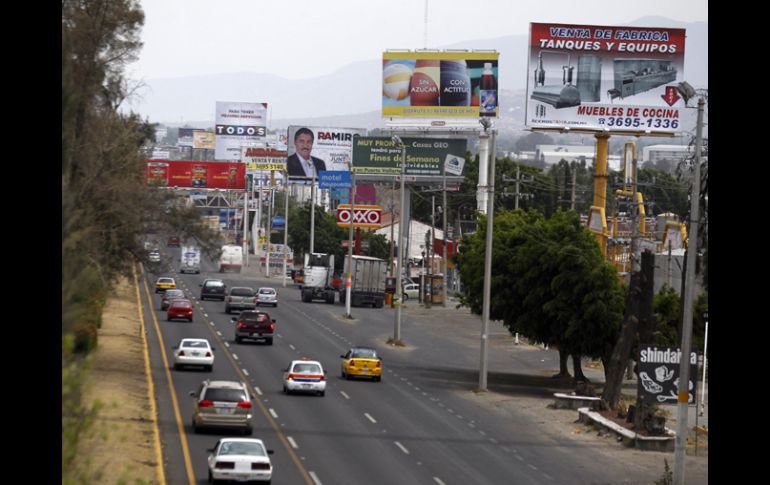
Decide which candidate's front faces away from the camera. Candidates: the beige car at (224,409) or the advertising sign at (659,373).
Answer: the beige car

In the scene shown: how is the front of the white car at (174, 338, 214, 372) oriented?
away from the camera

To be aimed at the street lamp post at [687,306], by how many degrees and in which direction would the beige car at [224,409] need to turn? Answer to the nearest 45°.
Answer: approximately 90° to its right

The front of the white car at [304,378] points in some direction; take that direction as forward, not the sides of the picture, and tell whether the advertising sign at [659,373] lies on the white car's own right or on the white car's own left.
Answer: on the white car's own right

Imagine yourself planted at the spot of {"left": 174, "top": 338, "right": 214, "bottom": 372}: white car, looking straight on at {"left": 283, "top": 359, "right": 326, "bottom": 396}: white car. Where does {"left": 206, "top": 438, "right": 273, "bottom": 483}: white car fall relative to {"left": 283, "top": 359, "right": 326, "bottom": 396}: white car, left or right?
right

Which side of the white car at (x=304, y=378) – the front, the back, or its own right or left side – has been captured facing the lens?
back

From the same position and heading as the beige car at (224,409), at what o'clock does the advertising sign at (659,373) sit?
The advertising sign is roughly at 3 o'clock from the beige car.

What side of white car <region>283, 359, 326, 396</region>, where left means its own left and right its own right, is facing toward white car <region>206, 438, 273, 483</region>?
back

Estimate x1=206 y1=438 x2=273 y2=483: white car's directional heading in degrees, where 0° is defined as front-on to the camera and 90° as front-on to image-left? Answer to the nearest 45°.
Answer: approximately 180°

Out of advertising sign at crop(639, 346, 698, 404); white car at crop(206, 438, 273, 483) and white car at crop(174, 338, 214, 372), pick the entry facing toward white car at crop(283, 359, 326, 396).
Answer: white car at crop(206, 438, 273, 483)
